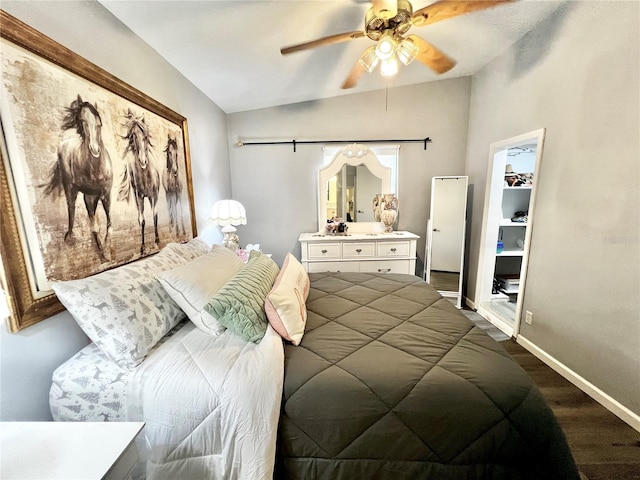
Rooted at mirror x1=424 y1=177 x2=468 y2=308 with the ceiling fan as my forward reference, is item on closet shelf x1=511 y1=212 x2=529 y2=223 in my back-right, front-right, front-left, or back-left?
back-left

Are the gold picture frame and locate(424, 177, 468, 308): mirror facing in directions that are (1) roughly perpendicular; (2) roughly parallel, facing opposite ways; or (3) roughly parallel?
roughly perpendicular

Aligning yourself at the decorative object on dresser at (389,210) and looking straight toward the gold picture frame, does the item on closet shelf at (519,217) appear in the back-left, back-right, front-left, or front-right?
back-left

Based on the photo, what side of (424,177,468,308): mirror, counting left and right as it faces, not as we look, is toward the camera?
front

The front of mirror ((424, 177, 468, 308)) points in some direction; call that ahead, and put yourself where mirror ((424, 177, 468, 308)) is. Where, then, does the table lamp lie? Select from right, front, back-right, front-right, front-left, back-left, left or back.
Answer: front-right

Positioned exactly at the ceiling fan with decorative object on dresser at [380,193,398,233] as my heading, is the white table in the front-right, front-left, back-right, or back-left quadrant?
back-left

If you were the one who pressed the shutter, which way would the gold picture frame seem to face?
facing the viewer and to the right of the viewer

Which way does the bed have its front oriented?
to the viewer's right

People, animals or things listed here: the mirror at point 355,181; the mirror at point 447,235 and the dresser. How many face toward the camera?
3

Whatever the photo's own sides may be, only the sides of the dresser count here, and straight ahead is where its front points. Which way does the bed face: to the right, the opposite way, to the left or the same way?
to the left

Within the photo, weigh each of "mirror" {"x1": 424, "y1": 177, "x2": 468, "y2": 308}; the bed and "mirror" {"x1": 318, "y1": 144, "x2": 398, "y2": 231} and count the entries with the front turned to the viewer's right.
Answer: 1

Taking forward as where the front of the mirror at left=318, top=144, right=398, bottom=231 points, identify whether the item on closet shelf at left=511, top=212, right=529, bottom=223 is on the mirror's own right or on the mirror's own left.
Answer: on the mirror's own left

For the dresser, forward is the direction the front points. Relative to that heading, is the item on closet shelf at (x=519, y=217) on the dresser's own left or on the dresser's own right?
on the dresser's own left

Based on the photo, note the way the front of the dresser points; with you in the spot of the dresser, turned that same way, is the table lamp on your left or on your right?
on your right

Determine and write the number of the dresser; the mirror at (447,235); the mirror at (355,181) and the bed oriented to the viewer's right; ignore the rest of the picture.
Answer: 1
